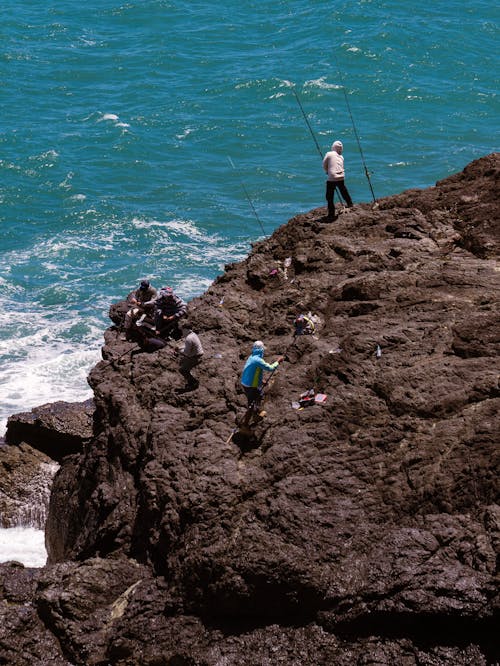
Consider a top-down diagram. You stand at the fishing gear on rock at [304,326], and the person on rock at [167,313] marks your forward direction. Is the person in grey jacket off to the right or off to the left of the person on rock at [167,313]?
left

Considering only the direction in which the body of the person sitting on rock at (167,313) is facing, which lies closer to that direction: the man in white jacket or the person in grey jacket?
the person in grey jacket

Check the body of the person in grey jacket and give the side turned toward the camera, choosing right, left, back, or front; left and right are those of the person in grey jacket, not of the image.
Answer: left

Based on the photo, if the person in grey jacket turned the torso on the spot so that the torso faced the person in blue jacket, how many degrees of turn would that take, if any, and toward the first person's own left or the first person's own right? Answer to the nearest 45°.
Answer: approximately 135° to the first person's own left

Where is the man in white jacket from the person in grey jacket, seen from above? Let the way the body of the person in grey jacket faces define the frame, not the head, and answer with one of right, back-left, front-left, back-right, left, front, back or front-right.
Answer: back-right
